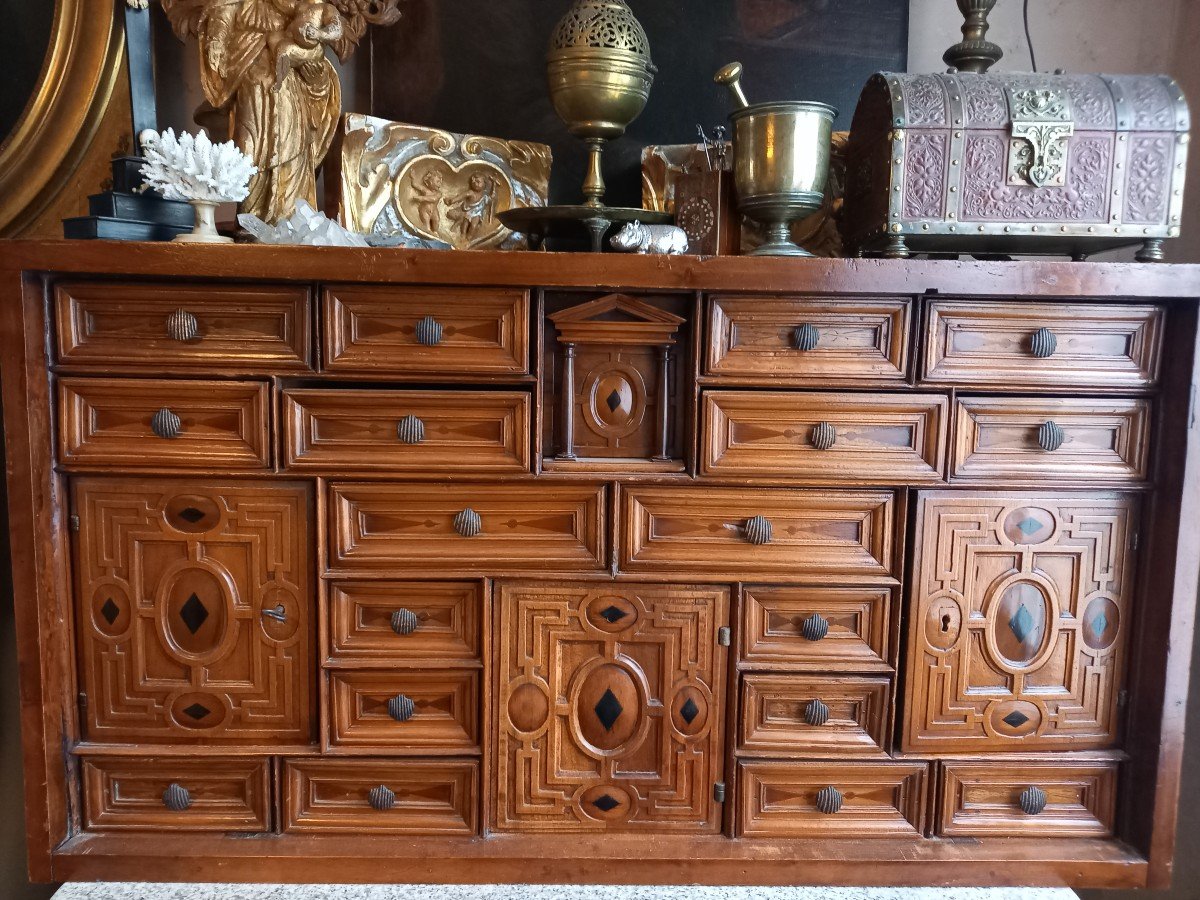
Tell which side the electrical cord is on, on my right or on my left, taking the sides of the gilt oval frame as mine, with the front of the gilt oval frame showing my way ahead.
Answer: on my left

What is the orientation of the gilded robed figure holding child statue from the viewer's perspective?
toward the camera

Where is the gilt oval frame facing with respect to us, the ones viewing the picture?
facing the viewer

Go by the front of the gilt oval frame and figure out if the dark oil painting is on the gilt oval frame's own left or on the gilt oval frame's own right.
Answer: on the gilt oval frame's own left

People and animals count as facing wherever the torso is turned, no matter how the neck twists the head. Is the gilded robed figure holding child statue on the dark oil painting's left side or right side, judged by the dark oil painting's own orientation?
on its right

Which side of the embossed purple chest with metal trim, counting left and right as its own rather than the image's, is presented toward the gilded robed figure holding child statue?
right

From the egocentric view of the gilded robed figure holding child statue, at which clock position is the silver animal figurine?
The silver animal figurine is roughly at 10 o'clock from the gilded robed figure holding child statue.

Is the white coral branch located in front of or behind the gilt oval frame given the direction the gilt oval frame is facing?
in front

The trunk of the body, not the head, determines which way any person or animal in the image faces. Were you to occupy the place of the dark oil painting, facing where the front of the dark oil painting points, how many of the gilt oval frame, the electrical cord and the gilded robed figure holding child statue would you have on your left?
1

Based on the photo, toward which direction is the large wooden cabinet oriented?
toward the camera

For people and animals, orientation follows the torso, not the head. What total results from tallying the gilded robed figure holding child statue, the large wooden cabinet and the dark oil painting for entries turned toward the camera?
3

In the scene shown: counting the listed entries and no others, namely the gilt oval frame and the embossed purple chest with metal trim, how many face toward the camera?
2

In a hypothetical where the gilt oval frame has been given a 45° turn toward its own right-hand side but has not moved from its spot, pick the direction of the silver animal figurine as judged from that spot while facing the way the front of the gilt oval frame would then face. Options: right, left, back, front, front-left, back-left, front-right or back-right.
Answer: left
